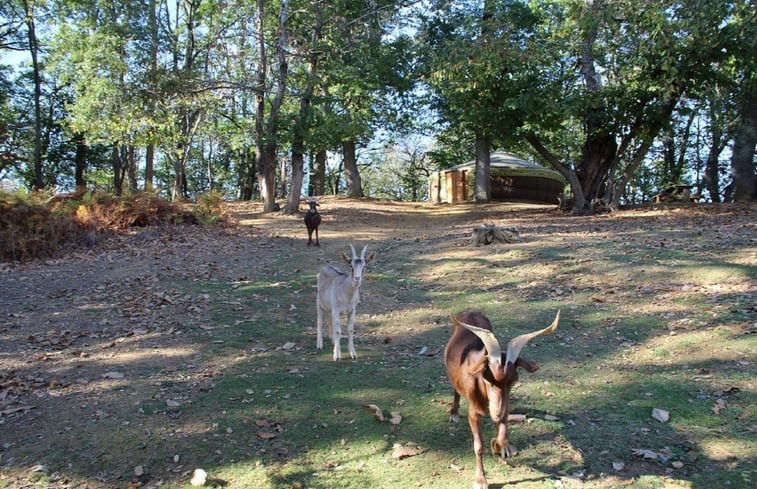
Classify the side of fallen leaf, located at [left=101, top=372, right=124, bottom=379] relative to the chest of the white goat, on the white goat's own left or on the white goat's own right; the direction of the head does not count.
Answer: on the white goat's own right

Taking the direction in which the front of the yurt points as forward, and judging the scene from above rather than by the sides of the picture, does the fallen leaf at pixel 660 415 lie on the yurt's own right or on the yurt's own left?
on the yurt's own left

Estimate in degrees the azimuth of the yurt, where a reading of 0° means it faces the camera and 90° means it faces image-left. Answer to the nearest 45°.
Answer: approximately 45°

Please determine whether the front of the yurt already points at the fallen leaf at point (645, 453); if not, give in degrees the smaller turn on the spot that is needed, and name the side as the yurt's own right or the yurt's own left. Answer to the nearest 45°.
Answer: approximately 45° to the yurt's own left

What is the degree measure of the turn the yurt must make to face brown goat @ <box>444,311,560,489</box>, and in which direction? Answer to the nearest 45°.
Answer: approximately 45° to its left

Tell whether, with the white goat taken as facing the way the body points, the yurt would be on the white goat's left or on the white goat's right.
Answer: on the white goat's left

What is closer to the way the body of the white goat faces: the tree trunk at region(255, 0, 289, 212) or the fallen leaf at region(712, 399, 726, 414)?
the fallen leaf

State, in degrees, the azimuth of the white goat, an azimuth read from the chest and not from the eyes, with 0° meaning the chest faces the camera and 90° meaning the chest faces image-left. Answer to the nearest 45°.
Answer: approximately 315°

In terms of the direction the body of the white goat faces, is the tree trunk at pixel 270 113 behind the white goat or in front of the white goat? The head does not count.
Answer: behind

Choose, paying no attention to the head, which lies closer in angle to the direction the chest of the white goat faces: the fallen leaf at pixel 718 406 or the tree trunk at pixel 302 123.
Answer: the fallen leaf

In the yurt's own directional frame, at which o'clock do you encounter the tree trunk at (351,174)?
The tree trunk is roughly at 1 o'clock from the yurt.
